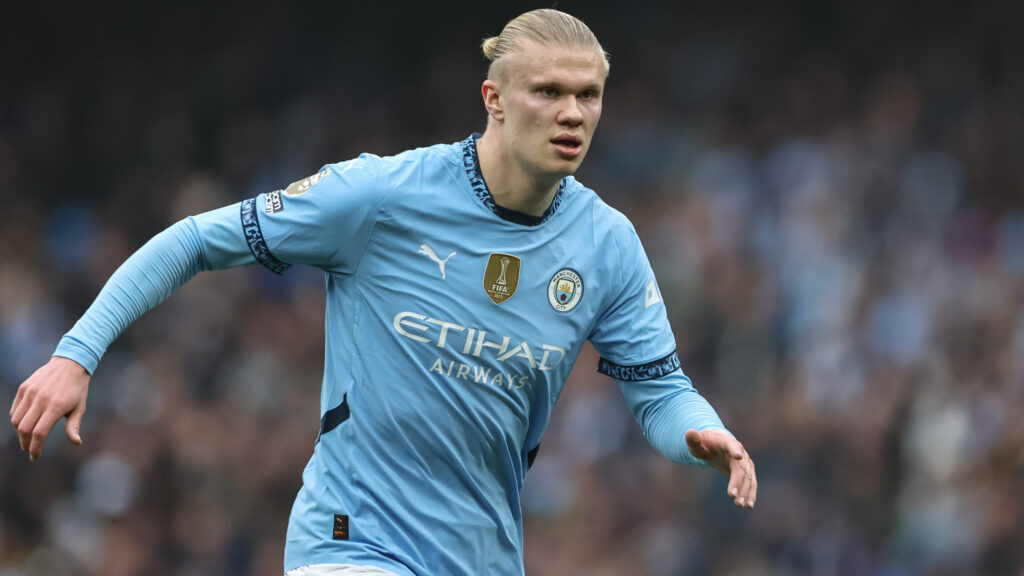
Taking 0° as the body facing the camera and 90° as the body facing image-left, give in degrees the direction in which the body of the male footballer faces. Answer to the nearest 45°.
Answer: approximately 315°
